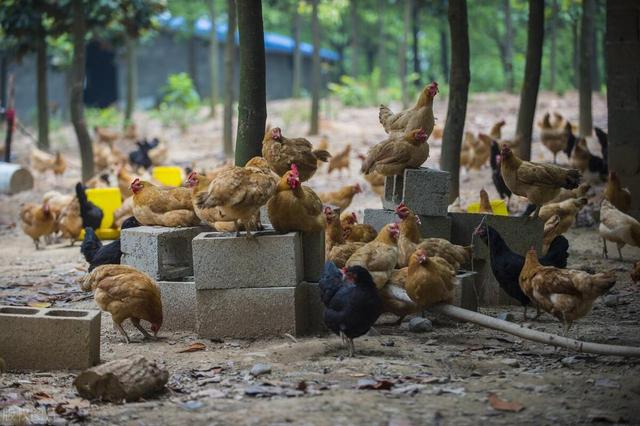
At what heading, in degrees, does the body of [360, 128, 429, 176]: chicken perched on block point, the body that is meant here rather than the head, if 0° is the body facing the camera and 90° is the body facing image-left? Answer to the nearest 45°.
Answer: approximately 270°

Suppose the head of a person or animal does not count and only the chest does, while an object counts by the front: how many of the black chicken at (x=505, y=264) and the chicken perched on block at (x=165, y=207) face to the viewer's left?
2

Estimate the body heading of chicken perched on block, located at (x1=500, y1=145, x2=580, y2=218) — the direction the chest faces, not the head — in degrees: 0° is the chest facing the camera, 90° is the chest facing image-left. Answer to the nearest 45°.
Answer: approximately 90°

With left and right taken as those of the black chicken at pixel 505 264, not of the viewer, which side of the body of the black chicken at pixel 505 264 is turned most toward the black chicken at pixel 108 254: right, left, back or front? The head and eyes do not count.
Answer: front

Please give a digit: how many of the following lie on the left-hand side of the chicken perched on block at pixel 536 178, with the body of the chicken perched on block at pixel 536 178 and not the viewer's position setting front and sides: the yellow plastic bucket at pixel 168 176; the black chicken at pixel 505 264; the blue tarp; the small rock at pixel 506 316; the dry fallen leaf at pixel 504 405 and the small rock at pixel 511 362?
4

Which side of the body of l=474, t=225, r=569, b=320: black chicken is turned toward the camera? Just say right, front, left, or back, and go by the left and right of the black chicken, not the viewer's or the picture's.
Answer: left

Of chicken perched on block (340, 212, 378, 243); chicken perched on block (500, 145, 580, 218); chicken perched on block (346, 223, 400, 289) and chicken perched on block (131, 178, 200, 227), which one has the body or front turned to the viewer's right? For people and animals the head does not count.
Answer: chicken perched on block (346, 223, 400, 289)

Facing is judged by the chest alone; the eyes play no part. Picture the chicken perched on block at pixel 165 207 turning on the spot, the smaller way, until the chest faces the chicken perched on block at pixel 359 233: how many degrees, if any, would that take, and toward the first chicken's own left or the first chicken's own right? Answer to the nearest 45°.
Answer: approximately 180°

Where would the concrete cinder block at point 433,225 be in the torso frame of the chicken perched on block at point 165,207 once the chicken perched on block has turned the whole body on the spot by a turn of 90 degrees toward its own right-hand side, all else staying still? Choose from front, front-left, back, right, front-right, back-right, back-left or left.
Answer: right

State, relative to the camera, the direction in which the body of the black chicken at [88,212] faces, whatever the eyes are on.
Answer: to the viewer's left

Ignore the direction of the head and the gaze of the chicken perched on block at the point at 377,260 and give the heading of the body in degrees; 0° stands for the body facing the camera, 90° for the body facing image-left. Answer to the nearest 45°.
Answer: approximately 270°

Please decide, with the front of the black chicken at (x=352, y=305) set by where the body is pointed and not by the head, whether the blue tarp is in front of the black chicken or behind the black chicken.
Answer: behind
